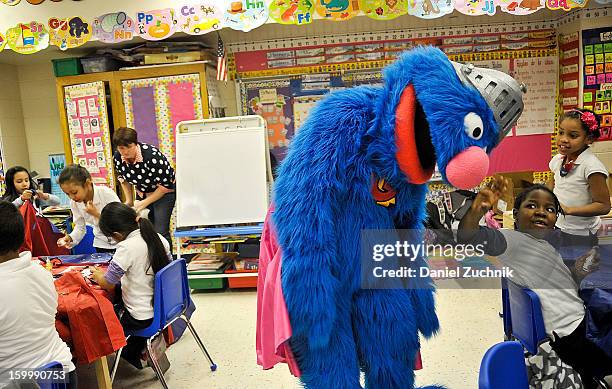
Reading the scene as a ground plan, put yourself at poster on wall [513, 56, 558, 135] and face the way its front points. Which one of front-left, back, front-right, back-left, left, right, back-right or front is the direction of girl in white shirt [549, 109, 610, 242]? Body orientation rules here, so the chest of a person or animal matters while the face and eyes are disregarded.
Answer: front

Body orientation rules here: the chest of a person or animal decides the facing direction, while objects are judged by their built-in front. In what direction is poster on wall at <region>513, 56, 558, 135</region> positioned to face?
toward the camera

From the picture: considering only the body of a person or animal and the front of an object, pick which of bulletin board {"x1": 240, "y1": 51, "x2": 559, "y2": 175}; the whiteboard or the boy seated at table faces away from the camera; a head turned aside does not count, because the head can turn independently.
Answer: the boy seated at table

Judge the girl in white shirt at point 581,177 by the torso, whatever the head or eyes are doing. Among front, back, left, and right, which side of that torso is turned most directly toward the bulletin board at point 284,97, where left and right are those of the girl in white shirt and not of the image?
right

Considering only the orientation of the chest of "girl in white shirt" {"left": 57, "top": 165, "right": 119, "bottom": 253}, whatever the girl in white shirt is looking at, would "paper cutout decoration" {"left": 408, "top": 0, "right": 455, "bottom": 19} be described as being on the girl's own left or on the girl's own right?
on the girl's own left

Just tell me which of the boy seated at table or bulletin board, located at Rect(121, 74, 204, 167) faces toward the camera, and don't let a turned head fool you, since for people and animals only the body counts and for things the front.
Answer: the bulletin board

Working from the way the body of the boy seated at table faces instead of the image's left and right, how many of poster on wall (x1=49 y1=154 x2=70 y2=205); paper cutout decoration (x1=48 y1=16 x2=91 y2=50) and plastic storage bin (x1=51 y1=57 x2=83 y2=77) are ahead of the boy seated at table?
3

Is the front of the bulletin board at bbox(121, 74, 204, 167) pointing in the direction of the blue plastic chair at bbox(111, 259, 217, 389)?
yes

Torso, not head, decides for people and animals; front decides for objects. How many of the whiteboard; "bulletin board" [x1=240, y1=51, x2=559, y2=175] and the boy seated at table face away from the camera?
1

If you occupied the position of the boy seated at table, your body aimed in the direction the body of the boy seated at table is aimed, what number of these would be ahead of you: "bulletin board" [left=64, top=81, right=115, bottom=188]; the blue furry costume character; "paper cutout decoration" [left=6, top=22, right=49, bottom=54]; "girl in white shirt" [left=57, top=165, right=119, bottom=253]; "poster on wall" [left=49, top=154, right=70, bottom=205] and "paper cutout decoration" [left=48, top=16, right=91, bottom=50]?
5

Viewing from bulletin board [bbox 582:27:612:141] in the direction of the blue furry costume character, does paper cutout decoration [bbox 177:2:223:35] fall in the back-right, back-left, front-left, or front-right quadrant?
front-right

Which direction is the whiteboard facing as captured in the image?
toward the camera

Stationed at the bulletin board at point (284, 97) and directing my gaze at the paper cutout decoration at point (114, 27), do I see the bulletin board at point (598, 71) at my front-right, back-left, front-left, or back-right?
back-left

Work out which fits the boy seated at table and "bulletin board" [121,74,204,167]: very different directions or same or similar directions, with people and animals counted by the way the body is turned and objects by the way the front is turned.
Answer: very different directions

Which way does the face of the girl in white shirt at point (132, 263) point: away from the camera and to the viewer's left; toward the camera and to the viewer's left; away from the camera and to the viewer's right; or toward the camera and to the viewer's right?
away from the camera and to the viewer's left

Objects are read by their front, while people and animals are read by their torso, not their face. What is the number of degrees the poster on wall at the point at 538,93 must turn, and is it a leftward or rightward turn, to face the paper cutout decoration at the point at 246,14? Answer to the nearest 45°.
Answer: approximately 45° to its right

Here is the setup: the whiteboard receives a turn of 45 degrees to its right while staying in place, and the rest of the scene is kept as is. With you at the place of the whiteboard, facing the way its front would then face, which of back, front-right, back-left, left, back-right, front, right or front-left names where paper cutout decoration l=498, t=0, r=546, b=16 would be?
back-left

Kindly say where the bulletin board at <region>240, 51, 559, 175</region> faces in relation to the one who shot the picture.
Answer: facing the viewer
